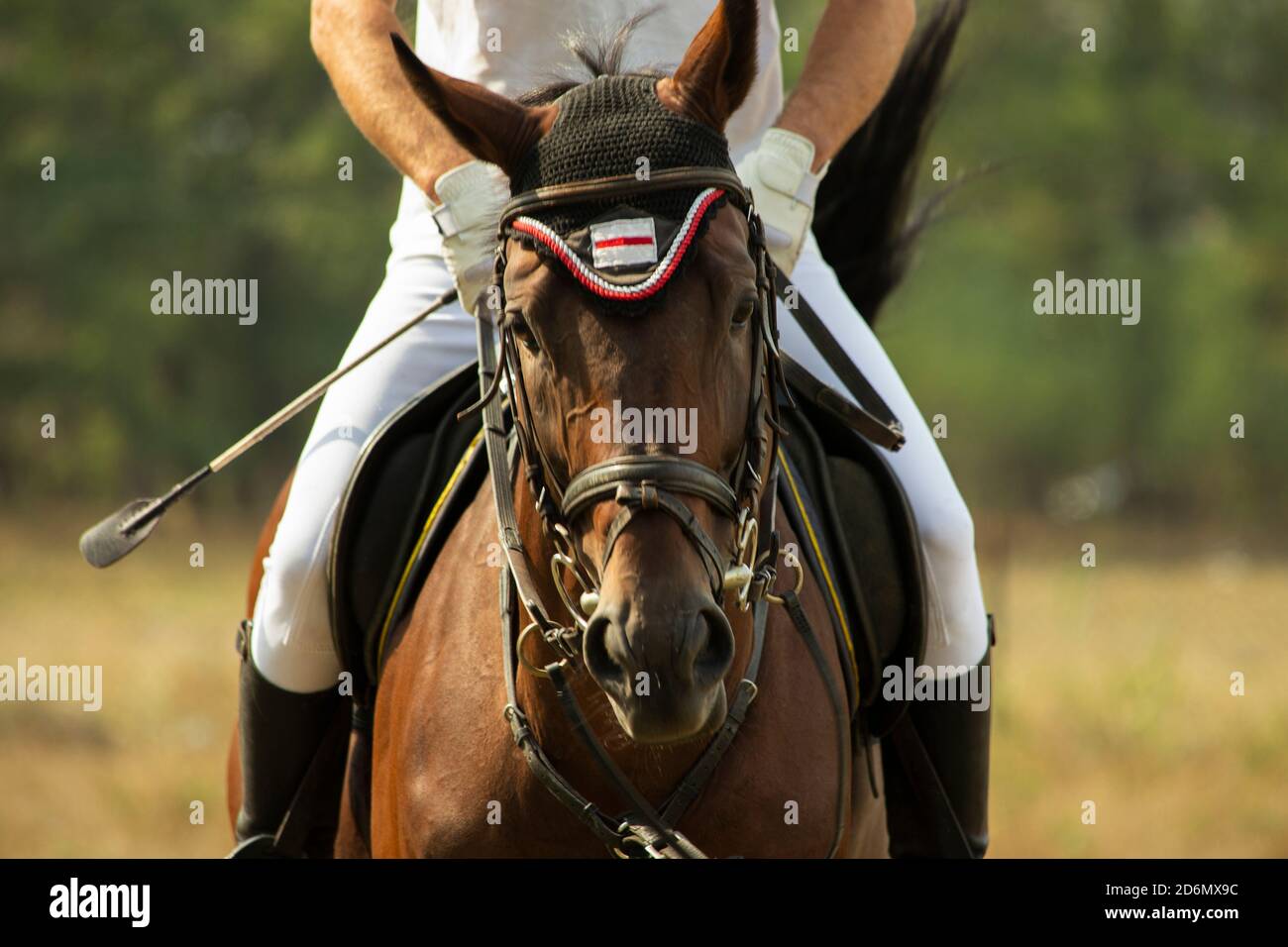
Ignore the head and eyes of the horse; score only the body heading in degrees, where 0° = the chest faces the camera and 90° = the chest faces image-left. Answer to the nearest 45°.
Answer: approximately 0°

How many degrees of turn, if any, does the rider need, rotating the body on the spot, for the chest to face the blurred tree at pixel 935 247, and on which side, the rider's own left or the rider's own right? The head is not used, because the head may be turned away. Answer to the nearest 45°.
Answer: approximately 180°

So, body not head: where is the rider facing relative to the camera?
toward the camera

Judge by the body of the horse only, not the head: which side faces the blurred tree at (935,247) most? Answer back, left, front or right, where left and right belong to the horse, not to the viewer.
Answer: back
